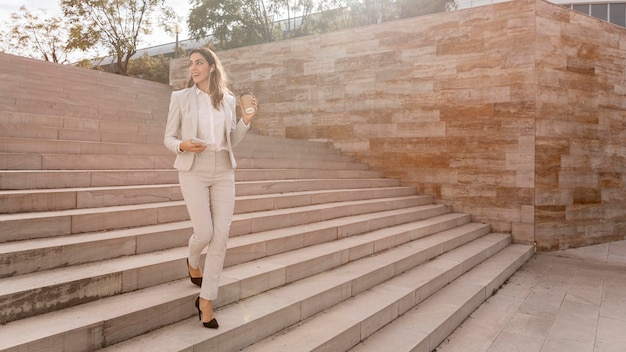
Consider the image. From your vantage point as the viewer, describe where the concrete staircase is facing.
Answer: facing the viewer and to the right of the viewer

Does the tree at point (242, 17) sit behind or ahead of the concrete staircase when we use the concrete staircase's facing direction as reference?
behind

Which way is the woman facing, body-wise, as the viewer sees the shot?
toward the camera

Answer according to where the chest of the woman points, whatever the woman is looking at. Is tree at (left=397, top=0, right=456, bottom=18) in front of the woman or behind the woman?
behind
